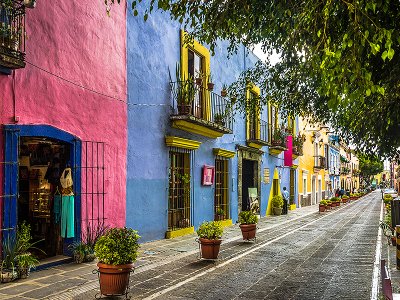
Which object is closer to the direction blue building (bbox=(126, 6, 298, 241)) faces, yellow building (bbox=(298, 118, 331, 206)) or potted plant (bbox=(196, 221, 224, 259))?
the potted plant

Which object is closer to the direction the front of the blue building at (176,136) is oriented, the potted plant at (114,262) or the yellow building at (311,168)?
the potted plant

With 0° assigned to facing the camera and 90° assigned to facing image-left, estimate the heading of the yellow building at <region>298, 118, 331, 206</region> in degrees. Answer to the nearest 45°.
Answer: approximately 315°

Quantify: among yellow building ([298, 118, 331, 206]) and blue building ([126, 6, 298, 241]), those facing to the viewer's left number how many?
0

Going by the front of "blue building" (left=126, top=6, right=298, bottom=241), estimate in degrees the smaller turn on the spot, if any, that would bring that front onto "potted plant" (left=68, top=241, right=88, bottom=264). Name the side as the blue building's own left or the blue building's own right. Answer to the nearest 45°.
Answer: approximately 45° to the blue building's own right

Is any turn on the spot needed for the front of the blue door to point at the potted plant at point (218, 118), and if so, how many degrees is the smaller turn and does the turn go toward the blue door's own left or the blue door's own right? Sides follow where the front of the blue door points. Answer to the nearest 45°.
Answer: approximately 90° to the blue door's own left

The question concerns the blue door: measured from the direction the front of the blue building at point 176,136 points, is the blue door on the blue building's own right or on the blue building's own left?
on the blue building's own right

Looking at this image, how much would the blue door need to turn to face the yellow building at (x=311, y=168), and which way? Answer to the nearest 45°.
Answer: approximately 90° to its left

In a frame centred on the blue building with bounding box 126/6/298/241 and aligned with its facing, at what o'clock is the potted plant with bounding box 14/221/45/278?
The potted plant is roughly at 2 o'clock from the blue building.

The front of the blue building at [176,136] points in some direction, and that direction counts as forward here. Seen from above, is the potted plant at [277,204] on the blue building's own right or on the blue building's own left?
on the blue building's own left

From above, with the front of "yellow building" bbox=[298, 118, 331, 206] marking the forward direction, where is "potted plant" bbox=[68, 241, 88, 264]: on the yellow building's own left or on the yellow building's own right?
on the yellow building's own right
